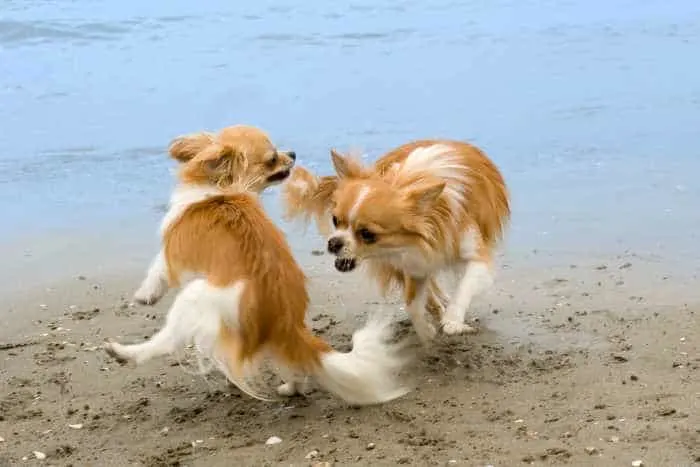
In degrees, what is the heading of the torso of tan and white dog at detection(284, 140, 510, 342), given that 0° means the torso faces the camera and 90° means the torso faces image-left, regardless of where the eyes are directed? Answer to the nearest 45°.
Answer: approximately 45°

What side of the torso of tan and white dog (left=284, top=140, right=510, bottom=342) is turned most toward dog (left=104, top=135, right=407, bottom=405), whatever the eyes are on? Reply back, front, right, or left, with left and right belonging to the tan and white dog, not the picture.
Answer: front
